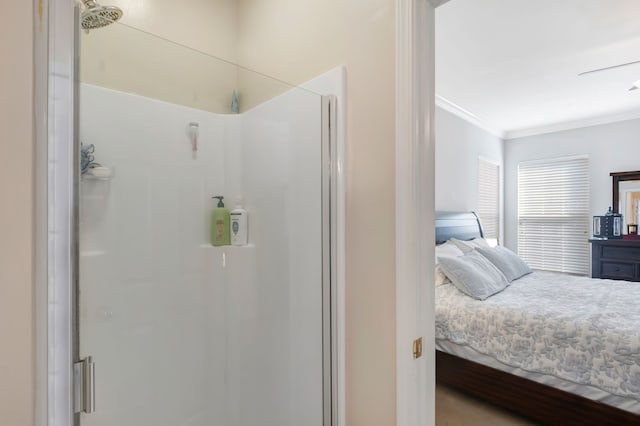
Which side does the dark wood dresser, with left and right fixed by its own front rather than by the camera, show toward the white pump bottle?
front

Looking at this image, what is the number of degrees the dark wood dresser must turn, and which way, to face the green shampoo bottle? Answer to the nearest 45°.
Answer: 0° — it already faces it

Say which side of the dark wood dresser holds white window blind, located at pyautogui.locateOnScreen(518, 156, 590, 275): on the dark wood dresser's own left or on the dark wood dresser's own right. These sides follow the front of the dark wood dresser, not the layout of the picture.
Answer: on the dark wood dresser's own right

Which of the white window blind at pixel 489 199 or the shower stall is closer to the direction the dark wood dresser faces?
the shower stall

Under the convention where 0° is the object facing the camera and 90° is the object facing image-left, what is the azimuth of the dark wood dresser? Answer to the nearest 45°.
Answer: approximately 0°

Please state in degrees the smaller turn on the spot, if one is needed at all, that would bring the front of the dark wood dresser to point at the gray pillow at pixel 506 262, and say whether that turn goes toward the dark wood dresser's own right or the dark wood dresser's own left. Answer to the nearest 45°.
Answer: approximately 45° to the dark wood dresser's own right
